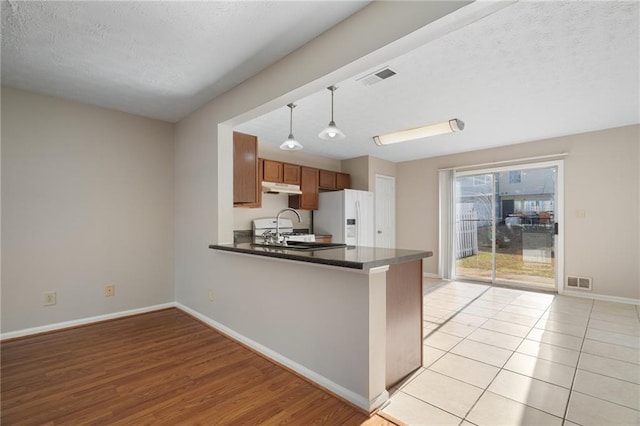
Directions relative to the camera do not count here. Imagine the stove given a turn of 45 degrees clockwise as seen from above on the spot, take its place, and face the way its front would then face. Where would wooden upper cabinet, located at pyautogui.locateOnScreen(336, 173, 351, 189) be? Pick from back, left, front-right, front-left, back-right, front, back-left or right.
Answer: back-left

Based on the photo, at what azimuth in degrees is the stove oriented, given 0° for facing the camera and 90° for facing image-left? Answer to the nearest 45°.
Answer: approximately 315°

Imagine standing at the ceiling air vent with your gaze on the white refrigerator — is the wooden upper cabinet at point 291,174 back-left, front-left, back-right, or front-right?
front-left

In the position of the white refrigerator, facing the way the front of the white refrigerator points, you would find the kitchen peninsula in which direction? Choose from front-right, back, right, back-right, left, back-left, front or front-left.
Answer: front-right

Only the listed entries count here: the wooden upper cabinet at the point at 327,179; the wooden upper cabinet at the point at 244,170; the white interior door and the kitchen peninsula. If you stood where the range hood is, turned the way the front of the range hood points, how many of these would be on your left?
2

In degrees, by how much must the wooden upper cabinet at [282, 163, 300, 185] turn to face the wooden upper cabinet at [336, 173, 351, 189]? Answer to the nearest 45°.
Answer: approximately 90° to its left

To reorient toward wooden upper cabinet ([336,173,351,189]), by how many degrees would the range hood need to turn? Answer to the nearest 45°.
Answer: approximately 90° to its left

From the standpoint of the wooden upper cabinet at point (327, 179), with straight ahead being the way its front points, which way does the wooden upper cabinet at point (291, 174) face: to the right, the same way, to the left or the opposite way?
the same way

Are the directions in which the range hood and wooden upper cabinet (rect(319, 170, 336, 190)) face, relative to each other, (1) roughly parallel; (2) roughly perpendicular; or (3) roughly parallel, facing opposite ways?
roughly parallel

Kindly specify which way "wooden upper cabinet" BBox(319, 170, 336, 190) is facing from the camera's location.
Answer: facing the viewer and to the right of the viewer

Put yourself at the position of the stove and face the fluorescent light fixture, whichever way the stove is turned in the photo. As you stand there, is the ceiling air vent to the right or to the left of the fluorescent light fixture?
right

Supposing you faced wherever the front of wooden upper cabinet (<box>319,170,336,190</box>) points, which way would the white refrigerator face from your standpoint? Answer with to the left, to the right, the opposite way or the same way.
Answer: the same way

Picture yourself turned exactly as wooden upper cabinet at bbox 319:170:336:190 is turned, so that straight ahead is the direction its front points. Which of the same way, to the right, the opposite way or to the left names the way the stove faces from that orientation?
the same way

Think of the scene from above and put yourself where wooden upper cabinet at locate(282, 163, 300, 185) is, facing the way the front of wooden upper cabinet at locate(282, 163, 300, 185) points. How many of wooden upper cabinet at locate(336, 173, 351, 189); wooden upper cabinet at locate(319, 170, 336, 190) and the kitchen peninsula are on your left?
2

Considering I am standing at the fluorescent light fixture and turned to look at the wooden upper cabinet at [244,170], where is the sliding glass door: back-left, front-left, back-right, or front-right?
back-right
